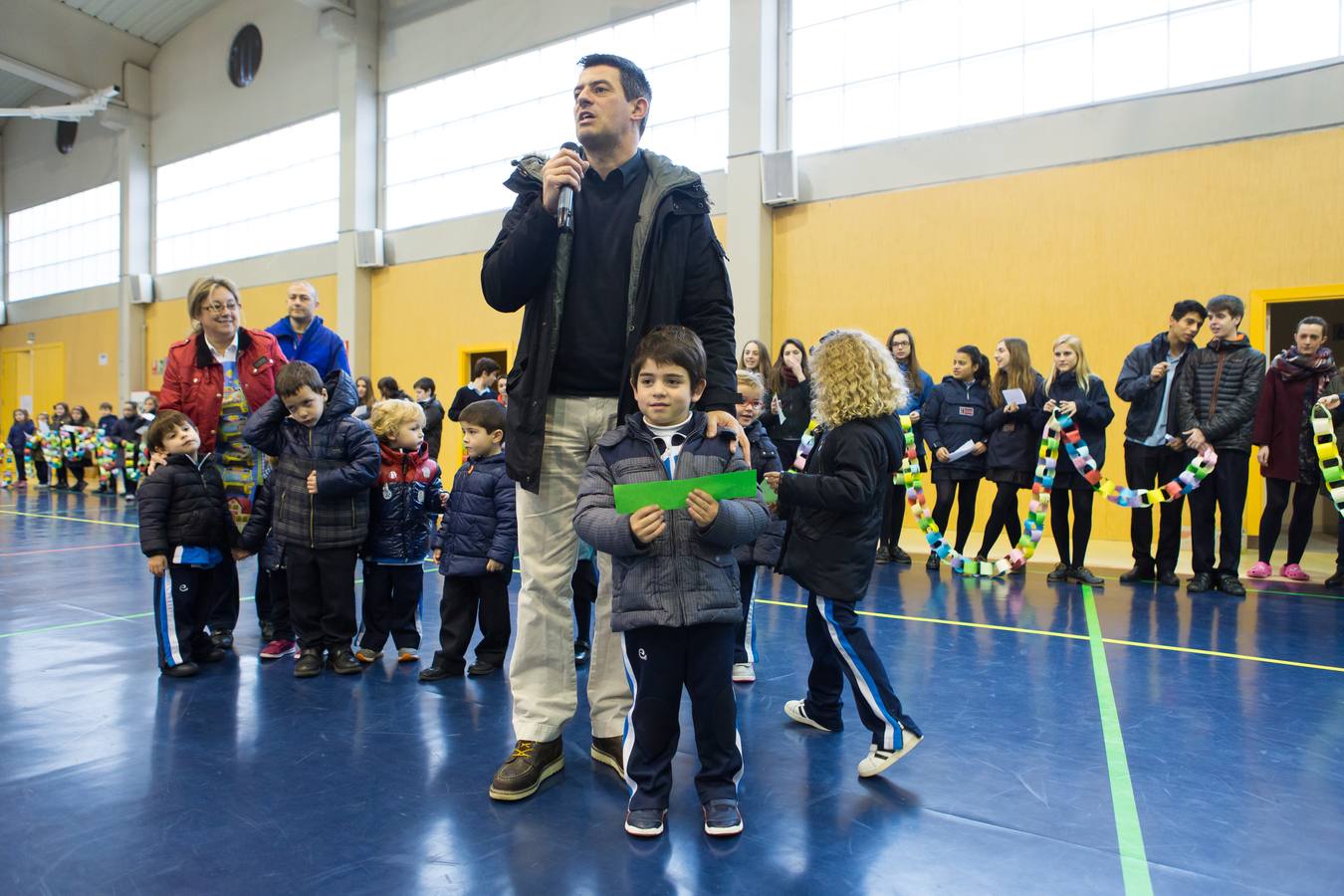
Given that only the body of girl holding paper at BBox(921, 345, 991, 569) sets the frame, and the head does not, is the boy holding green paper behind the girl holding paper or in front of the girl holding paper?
in front

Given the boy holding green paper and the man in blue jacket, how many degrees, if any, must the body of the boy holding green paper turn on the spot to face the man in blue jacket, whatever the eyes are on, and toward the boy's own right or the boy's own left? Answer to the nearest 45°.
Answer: approximately 135° to the boy's own right

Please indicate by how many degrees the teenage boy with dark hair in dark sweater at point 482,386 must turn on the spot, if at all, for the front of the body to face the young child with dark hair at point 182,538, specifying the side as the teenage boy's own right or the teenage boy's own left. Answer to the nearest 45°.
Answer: approximately 45° to the teenage boy's own right

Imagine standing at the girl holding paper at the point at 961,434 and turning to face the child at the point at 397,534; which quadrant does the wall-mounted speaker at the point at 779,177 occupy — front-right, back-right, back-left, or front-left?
back-right

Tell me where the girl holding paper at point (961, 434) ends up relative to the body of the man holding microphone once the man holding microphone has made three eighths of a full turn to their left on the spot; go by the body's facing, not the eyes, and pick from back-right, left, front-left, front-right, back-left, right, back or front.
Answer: front-left

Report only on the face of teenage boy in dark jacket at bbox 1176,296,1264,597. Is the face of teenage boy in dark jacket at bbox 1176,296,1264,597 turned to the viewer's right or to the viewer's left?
to the viewer's left

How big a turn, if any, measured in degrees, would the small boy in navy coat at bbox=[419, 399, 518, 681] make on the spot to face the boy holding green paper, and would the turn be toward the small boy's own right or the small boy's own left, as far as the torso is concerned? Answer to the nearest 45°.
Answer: approximately 45° to the small boy's own left

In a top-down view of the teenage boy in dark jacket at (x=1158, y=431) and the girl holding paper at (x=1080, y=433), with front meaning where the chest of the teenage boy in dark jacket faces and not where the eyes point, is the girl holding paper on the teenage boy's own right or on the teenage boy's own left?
on the teenage boy's own right

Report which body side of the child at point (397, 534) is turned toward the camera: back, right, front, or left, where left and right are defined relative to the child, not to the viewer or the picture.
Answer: front

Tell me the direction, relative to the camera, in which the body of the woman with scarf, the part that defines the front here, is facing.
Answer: toward the camera

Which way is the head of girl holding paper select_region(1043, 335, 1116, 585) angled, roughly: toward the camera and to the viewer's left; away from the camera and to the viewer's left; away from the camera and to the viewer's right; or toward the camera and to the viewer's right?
toward the camera and to the viewer's left

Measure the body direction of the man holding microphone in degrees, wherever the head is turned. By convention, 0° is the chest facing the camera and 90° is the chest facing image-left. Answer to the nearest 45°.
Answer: approximately 45°

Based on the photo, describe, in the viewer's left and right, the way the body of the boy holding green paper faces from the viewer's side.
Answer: facing the viewer
